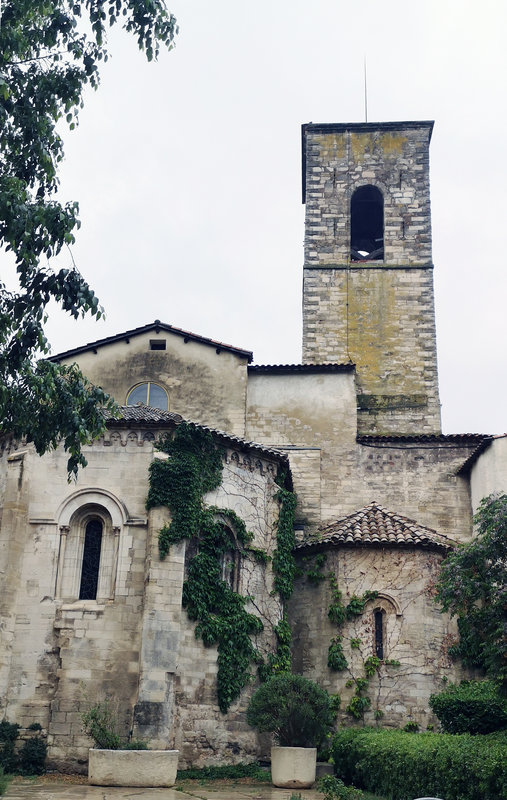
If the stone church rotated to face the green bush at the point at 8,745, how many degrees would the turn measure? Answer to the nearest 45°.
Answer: approximately 135° to its left

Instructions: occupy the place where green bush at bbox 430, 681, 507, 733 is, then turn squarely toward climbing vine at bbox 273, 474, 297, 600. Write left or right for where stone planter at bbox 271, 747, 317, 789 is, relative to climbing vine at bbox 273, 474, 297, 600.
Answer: left

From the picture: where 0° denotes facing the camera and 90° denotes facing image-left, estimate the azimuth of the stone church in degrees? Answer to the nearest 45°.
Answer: approximately 180°

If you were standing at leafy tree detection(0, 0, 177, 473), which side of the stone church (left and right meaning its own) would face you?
back
